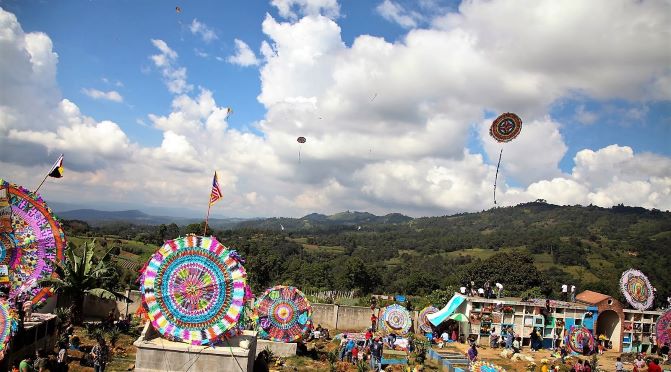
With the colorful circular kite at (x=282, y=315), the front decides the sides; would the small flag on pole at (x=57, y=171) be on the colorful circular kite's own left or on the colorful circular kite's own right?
on the colorful circular kite's own right

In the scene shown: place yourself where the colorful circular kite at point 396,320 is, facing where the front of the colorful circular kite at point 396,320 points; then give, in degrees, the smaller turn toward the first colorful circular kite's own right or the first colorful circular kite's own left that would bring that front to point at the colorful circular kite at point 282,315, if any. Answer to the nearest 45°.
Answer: approximately 45° to the first colorful circular kite's own right

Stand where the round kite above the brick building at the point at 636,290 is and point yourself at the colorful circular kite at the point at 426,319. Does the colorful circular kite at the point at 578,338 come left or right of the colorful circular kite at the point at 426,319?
left

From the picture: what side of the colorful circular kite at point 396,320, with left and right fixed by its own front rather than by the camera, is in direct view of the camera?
front

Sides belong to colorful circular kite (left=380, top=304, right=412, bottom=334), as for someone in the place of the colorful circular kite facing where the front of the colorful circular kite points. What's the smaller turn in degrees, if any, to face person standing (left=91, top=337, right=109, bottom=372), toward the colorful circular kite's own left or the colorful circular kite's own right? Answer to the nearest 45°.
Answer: approximately 45° to the colorful circular kite's own right

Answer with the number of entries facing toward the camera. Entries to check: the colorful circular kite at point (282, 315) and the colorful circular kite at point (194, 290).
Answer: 2

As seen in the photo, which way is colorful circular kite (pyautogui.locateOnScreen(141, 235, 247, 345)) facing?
toward the camera

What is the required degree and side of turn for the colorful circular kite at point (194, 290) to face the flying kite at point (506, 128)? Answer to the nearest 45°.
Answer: approximately 135° to its left
